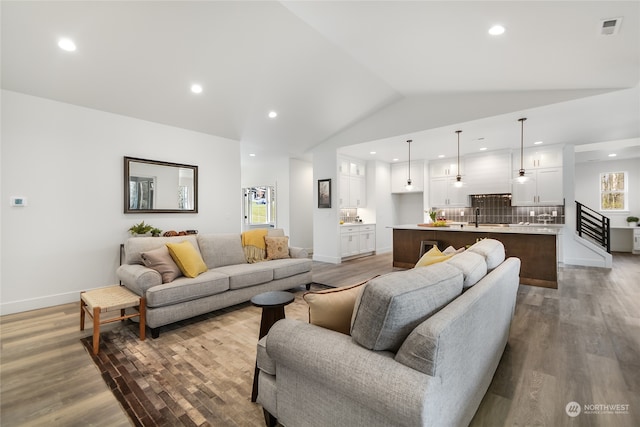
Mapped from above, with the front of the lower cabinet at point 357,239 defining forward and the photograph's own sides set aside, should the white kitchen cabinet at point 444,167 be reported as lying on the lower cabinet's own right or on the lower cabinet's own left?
on the lower cabinet's own left

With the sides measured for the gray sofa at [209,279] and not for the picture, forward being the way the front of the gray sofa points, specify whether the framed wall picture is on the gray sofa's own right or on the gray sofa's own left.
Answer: on the gray sofa's own left

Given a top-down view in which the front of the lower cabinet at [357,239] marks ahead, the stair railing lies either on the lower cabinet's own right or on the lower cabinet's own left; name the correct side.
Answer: on the lower cabinet's own left

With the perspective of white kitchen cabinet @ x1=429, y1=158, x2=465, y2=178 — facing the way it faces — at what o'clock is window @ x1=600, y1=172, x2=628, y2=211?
The window is roughly at 8 o'clock from the white kitchen cabinet.

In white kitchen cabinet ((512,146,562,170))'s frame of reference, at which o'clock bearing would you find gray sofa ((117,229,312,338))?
The gray sofa is roughly at 1 o'clock from the white kitchen cabinet.

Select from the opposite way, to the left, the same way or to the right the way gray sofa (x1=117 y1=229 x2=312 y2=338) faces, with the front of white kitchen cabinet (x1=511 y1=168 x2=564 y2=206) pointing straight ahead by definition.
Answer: to the left

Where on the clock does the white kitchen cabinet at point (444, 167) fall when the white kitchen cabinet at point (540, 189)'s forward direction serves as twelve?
the white kitchen cabinet at point (444, 167) is roughly at 3 o'clock from the white kitchen cabinet at point (540, 189).

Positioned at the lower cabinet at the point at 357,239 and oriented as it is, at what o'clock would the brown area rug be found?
The brown area rug is roughly at 2 o'clock from the lower cabinet.

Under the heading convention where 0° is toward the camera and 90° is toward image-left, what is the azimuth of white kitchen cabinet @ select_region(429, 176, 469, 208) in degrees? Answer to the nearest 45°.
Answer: approximately 0°

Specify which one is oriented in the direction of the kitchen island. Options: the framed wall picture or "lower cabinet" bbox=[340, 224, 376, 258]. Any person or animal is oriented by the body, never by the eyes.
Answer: the lower cabinet

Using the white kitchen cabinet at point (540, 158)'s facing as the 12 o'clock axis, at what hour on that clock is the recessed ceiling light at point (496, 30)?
The recessed ceiling light is roughly at 12 o'clock from the white kitchen cabinet.

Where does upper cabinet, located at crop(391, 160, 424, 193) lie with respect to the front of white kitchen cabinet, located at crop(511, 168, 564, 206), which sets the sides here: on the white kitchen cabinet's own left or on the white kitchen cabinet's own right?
on the white kitchen cabinet's own right

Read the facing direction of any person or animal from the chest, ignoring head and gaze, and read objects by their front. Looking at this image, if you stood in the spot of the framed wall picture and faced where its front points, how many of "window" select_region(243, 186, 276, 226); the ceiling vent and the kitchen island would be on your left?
2

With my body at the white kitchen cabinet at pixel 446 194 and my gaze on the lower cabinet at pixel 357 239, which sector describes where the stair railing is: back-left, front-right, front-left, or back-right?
back-left

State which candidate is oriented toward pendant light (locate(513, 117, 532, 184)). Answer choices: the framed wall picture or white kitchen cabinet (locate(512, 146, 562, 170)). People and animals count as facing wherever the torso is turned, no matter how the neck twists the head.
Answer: the white kitchen cabinet
